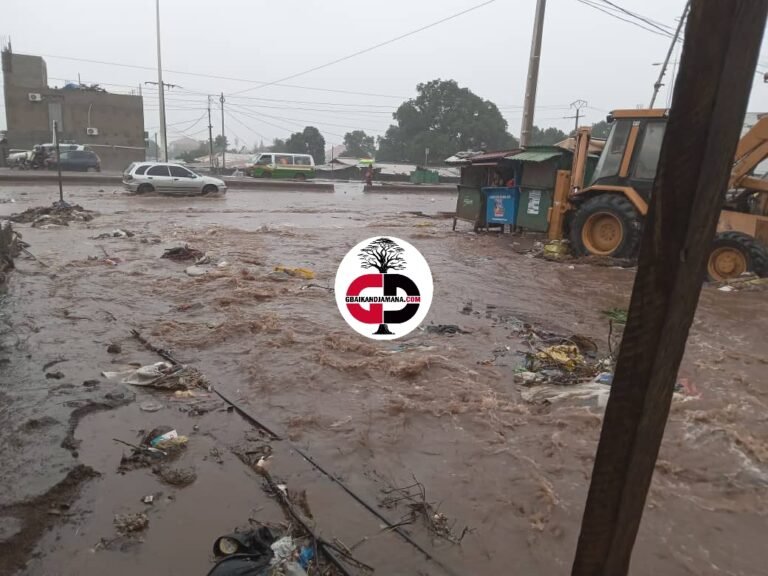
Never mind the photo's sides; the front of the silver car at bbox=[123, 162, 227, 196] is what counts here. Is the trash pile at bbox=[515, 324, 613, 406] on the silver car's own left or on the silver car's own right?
on the silver car's own right

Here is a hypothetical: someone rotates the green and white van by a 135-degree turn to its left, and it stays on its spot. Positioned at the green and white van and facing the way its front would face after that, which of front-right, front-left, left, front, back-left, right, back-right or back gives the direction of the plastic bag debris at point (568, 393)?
front-right

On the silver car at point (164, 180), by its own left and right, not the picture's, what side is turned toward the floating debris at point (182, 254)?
right

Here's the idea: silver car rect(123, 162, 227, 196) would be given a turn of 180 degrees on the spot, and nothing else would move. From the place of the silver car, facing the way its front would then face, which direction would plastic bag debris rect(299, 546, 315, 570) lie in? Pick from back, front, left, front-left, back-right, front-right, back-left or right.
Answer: left

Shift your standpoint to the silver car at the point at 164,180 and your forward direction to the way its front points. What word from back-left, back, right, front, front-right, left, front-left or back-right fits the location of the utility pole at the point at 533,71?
front-right

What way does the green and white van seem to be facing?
to the viewer's left

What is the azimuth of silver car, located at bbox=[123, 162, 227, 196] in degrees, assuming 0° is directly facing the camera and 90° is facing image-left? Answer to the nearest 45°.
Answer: approximately 270°

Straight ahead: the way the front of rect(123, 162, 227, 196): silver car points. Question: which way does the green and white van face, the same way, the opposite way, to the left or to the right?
the opposite way

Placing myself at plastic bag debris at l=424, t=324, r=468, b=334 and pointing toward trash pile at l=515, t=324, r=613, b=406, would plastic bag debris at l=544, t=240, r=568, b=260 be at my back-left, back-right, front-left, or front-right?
back-left

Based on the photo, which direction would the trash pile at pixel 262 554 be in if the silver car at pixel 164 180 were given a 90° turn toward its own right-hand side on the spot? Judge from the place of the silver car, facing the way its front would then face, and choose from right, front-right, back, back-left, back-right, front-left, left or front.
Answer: front

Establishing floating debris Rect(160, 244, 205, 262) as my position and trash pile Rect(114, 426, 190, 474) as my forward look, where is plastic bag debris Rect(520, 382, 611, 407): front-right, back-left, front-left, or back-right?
front-left

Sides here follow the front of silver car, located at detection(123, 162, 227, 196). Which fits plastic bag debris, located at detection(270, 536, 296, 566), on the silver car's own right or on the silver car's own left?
on the silver car's own right

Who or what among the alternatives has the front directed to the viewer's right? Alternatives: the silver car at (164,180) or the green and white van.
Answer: the silver car

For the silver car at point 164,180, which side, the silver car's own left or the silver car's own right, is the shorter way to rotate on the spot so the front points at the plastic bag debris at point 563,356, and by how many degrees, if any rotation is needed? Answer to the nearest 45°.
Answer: approximately 90° to the silver car's own right

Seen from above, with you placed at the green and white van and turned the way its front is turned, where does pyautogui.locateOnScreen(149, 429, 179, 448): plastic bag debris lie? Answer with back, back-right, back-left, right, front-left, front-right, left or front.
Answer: left

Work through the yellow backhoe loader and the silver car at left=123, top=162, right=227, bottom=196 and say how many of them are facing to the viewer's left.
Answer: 0

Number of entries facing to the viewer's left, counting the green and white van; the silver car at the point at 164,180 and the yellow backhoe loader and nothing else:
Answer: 1

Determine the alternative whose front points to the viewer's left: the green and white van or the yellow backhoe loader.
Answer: the green and white van
